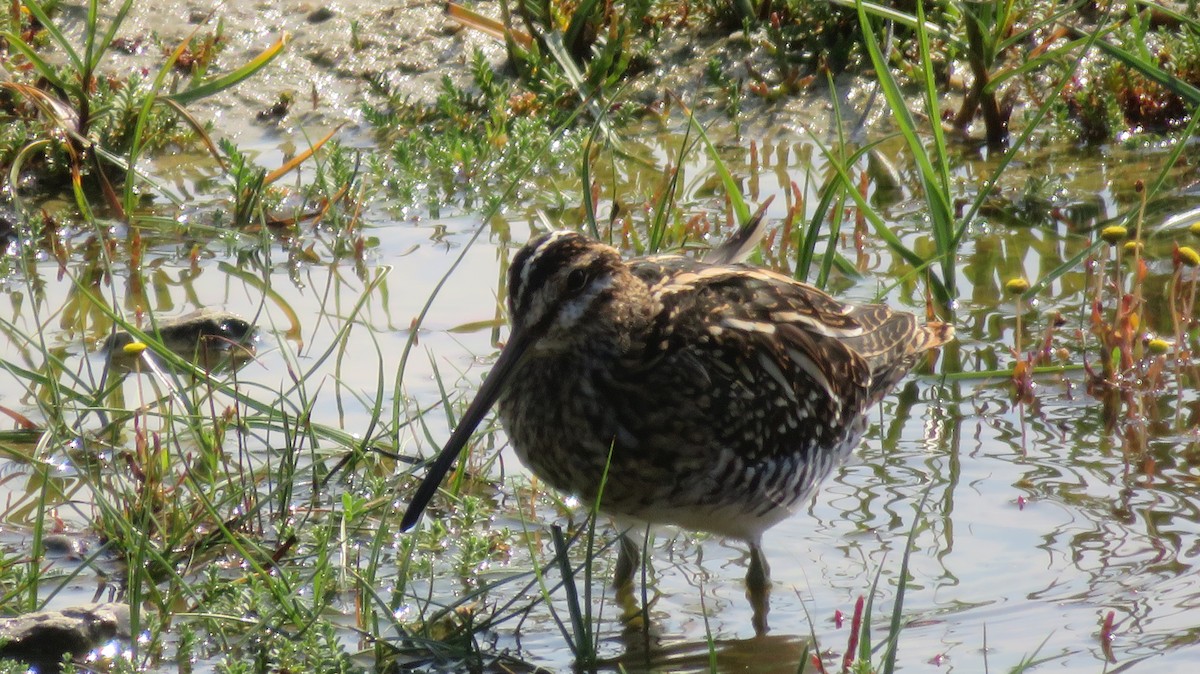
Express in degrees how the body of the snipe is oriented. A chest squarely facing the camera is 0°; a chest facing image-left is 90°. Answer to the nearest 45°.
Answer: approximately 45°

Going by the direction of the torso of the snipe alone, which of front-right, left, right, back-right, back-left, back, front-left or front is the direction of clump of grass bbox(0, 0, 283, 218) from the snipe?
right

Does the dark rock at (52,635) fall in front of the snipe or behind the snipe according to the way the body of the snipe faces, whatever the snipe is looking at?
in front

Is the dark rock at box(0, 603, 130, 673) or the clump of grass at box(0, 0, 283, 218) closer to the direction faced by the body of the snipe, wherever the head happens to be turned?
the dark rock
